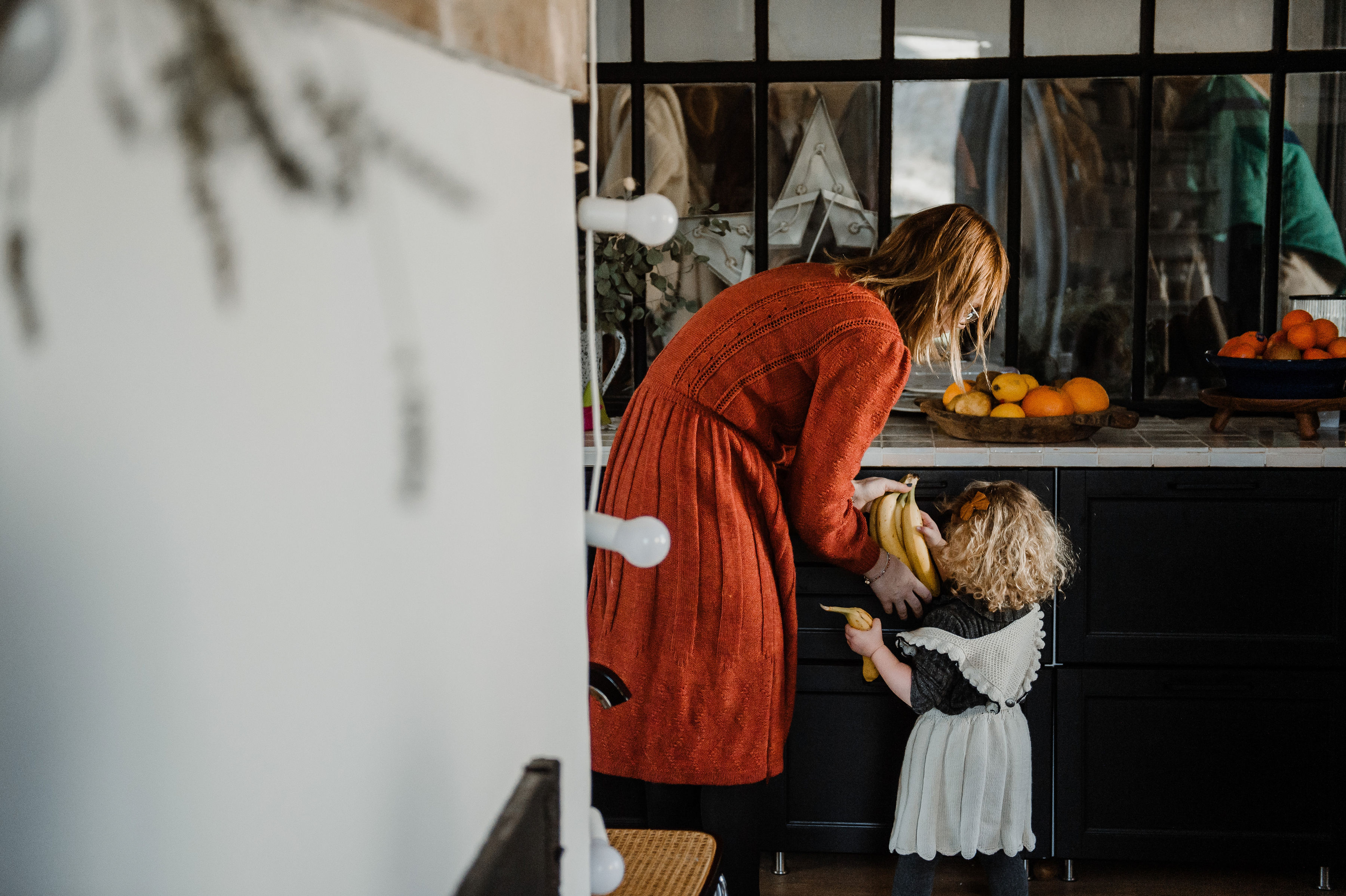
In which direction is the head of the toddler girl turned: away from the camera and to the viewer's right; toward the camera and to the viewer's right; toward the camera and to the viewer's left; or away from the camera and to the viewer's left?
away from the camera and to the viewer's left

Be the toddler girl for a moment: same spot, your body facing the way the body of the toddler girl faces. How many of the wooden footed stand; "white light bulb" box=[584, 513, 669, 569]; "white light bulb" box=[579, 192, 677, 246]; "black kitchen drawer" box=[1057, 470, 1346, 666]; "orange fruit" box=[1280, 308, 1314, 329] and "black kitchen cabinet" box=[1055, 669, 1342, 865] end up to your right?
4

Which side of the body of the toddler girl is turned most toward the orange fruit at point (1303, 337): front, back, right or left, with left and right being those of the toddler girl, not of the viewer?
right

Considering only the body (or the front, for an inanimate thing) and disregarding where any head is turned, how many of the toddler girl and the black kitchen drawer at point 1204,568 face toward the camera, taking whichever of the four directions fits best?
1

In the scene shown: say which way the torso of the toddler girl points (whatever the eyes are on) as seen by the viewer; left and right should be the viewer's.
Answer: facing away from the viewer and to the left of the viewer

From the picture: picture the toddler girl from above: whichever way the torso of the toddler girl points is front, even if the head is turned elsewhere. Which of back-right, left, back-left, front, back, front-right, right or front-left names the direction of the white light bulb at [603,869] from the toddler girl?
back-left
